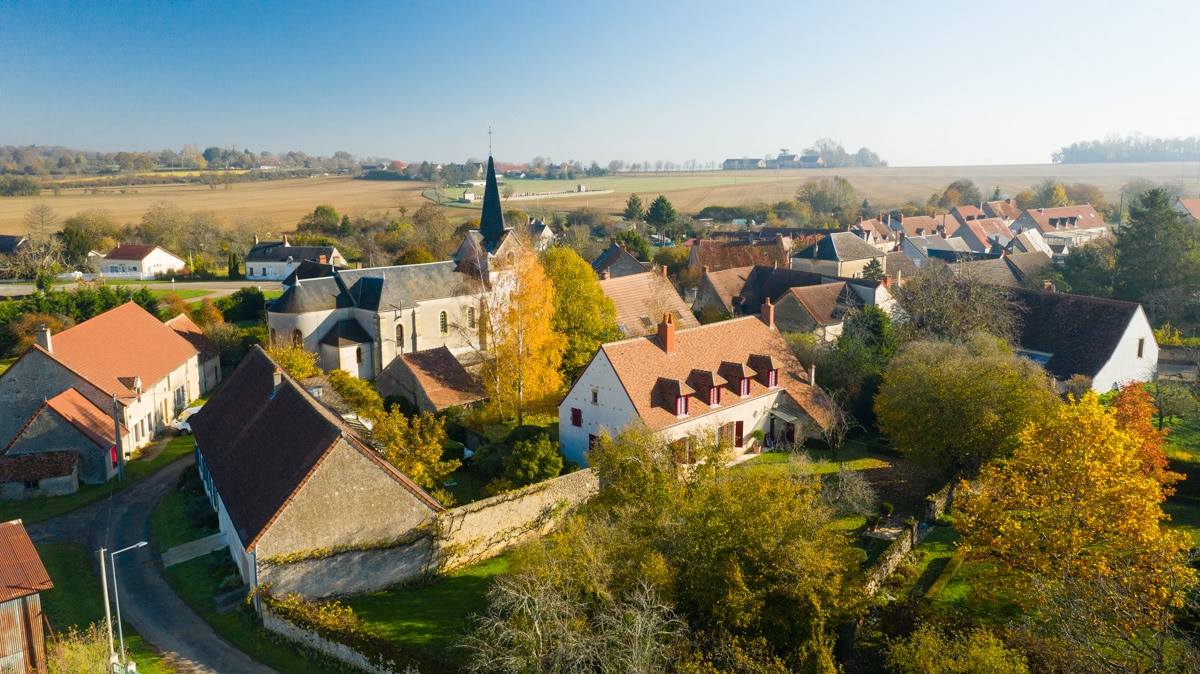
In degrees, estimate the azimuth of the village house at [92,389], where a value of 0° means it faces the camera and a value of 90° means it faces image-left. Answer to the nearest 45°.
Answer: approximately 315°

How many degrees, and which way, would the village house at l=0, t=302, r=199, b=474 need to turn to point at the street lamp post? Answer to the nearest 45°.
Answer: approximately 45° to its right

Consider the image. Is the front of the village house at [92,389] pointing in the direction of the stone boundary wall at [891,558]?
yes

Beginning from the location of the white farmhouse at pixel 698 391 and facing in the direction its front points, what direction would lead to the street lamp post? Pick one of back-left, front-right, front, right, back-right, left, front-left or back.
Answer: right

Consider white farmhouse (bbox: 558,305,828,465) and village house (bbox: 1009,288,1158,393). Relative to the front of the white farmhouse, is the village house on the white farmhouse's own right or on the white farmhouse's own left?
on the white farmhouse's own left

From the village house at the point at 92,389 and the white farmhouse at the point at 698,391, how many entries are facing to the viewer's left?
0

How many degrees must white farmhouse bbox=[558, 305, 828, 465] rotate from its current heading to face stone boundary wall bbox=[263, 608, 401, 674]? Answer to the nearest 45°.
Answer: approximately 90° to its right

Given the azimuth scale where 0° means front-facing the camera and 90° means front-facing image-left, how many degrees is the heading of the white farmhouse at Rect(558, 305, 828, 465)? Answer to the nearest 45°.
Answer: approximately 315°

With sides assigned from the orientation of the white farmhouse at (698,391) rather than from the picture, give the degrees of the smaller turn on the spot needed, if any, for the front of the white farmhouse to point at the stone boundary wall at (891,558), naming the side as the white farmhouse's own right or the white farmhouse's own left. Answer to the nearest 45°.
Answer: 0° — it already faces it

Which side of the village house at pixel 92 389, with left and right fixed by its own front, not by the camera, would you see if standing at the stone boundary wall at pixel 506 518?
front

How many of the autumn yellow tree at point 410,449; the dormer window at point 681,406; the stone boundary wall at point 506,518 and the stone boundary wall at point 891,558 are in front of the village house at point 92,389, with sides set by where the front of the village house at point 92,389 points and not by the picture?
4

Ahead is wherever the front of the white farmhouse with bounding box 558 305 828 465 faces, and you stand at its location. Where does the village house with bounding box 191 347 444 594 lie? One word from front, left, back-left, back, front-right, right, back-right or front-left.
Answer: right

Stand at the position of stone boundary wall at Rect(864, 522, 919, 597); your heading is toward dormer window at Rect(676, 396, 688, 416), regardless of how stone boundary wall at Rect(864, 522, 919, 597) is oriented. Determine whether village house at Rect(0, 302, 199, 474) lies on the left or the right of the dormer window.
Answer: left
